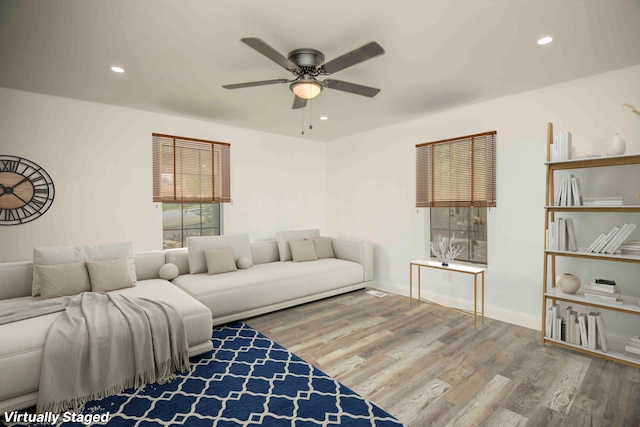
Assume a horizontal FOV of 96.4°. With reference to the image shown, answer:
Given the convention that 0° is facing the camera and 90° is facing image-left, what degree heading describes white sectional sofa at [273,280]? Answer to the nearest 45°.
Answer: approximately 315°

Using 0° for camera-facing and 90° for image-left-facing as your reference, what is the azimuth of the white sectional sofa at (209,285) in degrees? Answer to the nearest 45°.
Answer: approximately 315°

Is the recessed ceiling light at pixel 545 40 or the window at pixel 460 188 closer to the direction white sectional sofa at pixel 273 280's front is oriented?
the recessed ceiling light

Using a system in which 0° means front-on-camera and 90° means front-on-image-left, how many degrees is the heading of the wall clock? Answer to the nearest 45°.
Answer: approximately 0°

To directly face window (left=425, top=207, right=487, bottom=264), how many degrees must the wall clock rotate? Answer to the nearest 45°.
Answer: approximately 45° to its left

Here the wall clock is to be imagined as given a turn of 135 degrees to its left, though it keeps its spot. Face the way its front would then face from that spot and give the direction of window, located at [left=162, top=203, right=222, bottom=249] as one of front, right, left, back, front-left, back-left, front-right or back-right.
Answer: front-right
